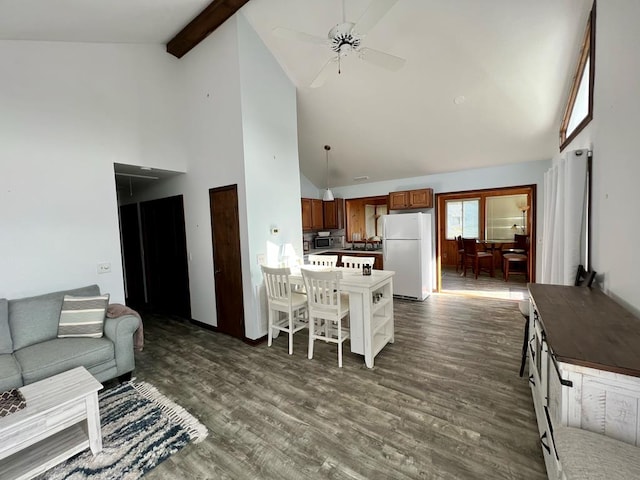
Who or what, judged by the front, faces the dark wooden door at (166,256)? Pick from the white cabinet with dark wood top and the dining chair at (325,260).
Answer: the white cabinet with dark wood top

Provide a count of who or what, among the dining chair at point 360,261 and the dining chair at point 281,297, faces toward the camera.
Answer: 1

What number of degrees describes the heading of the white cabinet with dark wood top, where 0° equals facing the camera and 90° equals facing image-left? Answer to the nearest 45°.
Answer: approximately 90°

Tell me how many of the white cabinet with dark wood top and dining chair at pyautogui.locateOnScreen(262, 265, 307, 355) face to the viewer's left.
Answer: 1

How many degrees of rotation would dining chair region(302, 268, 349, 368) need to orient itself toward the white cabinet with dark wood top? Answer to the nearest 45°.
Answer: approximately 90° to its right

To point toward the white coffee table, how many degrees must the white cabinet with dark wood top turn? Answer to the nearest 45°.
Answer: approximately 45° to its left

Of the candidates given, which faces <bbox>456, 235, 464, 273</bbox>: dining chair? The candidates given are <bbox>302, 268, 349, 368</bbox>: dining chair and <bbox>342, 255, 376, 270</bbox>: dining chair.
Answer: <bbox>302, 268, 349, 368</bbox>: dining chair
